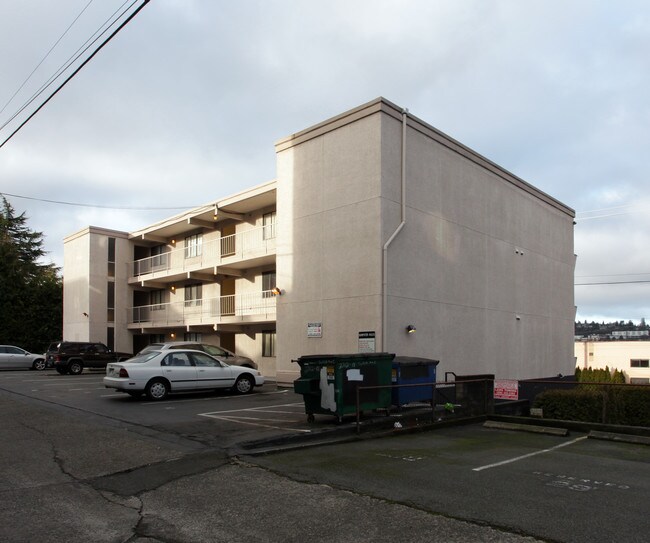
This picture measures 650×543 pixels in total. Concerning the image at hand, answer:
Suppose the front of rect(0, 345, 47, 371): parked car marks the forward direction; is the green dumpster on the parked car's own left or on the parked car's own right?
on the parked car's own right

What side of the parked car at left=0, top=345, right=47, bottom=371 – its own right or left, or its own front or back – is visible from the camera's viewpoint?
right

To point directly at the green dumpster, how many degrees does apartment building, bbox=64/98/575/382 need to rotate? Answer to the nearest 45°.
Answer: approximately 45° to its left

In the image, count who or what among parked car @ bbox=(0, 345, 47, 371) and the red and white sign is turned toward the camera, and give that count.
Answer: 1

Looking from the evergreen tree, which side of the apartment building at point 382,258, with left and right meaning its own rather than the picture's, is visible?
right

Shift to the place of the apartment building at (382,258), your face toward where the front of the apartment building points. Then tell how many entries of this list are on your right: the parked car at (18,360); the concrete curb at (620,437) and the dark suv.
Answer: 2

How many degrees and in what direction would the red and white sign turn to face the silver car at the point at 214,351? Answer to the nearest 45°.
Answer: approximately 135° to its right

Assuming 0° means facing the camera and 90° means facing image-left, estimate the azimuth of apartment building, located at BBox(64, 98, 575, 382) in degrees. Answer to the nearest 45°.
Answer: approximately 45°

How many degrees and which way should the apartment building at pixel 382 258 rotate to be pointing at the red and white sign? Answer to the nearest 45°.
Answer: approximately 45° to its left
